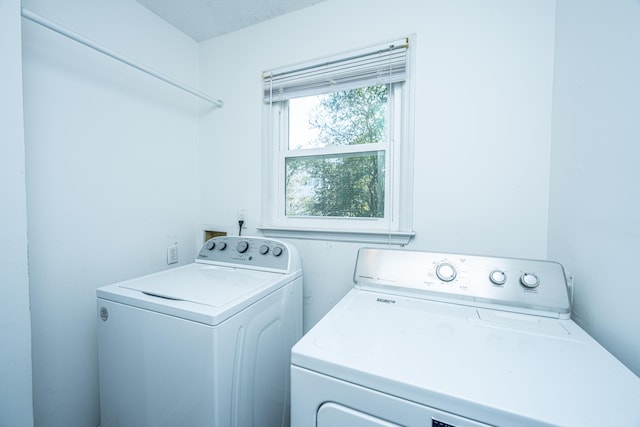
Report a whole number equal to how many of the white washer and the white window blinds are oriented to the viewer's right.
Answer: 0

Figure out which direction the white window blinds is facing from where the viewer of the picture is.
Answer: facing the viewer and to the left of the viewer

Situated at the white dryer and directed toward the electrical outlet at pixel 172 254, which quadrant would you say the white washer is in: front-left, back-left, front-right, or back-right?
front-left

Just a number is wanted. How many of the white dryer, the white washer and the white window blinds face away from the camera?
0

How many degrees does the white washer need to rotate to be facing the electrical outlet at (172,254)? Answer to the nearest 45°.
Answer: approximately 135° to its right

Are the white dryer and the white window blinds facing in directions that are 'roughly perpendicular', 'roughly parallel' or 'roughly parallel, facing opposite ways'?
roughly parallel

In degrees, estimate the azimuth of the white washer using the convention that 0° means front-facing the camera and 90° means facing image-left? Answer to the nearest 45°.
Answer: approximately 45°

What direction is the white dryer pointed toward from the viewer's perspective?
toward the camera

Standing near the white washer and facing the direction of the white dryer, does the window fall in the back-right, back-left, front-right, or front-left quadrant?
front-left

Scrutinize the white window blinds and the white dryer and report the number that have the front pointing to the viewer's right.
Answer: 0

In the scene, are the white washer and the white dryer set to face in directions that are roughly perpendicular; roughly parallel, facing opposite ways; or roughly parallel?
roughly parallel

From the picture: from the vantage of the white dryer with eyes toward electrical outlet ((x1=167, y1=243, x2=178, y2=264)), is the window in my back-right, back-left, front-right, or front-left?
front-right
